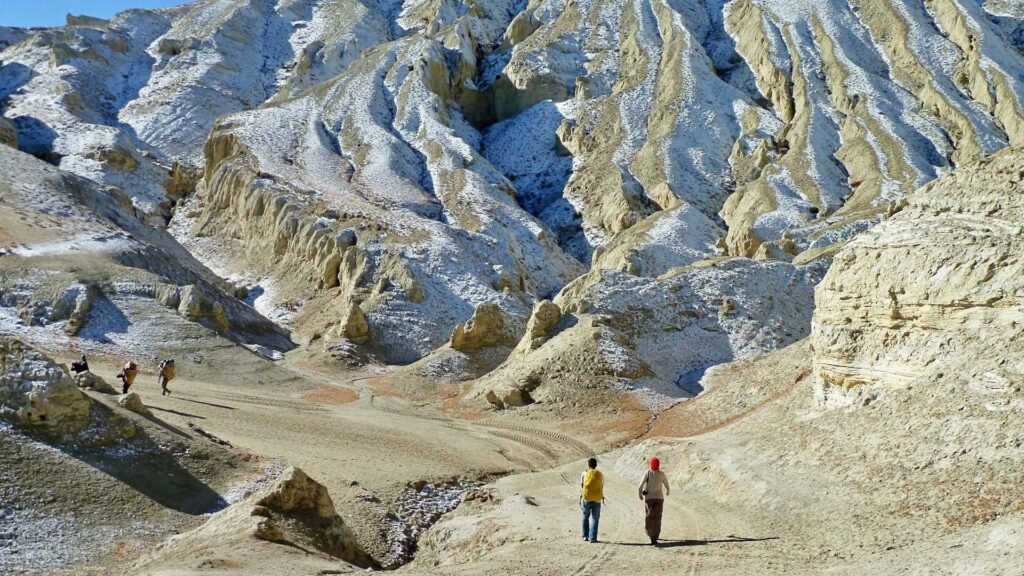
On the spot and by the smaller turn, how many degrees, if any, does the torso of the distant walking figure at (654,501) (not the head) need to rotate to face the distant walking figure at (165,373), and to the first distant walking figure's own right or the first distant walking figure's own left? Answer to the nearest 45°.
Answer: approximately 45° to the first distant walking figure's own left

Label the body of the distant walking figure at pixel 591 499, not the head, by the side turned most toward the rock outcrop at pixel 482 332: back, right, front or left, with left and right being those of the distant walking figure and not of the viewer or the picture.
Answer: front

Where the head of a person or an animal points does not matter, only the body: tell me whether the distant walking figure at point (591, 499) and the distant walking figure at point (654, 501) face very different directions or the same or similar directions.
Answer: same or similar directions

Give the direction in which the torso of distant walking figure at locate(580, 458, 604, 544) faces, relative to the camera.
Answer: away from the camera

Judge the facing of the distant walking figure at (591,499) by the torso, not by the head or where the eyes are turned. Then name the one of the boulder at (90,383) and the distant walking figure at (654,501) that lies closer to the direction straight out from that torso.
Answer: the boulder

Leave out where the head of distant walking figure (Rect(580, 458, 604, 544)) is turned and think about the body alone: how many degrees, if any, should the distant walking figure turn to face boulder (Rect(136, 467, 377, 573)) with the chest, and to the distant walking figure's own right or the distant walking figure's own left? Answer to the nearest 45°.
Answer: approximately 90° to the distant walking figure's own left

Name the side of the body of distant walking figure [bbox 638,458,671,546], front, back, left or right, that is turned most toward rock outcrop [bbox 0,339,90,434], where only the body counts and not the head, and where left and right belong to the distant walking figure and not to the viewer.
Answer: left

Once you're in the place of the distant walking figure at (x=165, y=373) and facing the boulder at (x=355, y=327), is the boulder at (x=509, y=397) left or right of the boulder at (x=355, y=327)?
right

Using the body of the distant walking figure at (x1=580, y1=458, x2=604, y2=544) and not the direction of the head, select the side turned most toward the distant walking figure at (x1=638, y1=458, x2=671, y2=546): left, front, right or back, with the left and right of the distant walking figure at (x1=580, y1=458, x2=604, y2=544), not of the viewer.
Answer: right

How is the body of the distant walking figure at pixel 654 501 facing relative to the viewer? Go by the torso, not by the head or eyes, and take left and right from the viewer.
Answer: facing away from the viewer

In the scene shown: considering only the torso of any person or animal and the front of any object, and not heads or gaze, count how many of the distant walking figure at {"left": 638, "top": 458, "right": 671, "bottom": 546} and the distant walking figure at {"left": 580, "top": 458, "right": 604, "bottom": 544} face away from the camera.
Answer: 2

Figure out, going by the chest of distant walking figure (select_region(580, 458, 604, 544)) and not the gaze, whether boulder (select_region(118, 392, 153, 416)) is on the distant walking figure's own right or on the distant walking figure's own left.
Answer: on the distant walking figure's own left

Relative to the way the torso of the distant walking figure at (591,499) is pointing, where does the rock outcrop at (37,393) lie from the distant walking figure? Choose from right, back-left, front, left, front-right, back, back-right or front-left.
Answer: left

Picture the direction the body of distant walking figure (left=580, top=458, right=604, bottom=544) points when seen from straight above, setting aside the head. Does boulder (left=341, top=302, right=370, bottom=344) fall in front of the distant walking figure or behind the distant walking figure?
in front

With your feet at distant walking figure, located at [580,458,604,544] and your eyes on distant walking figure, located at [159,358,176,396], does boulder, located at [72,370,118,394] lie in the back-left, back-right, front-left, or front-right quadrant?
front-left

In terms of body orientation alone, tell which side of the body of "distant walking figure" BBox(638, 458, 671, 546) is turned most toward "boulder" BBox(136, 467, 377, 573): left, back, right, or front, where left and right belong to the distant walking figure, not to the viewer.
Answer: left
